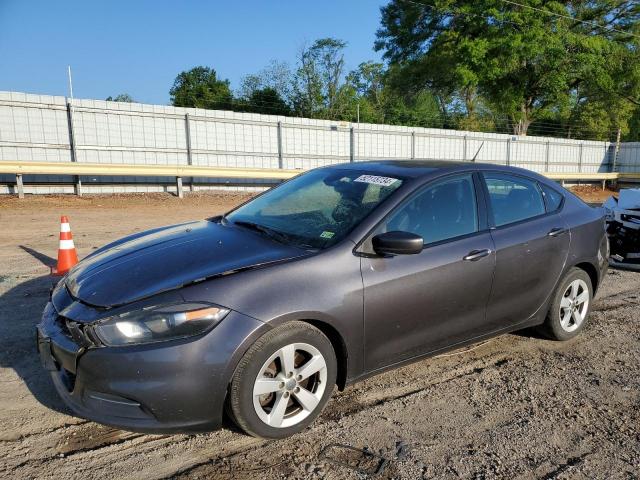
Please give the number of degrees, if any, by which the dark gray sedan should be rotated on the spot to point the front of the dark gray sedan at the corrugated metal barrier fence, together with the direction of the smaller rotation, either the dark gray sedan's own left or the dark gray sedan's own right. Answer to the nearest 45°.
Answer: approximately 135° to the dark gray sedan's own right

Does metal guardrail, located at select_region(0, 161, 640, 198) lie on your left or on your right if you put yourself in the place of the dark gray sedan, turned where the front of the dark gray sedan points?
on your right

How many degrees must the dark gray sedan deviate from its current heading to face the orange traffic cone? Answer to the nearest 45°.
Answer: approximately 90° to its right

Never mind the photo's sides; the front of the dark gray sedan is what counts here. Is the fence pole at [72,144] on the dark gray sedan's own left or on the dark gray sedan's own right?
on the dark gray sedan's own right

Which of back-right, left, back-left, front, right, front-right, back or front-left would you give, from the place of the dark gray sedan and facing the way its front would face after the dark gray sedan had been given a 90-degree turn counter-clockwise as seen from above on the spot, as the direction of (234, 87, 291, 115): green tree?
back-left

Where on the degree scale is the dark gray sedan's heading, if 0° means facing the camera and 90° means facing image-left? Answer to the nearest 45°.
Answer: approximately 45°

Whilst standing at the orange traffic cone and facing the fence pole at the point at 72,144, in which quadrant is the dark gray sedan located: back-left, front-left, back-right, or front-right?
back-right
